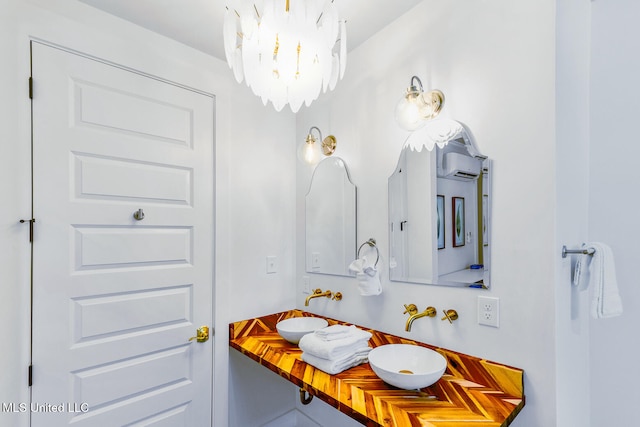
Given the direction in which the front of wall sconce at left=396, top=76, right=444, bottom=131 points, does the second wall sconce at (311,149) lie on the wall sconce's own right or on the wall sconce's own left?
on the wall sconce's own right

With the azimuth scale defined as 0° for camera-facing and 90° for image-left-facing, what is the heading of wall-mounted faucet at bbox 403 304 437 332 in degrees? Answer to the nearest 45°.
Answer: approximately 45°

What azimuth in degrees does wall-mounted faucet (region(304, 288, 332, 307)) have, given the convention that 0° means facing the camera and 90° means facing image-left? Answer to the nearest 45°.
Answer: approximately 45°

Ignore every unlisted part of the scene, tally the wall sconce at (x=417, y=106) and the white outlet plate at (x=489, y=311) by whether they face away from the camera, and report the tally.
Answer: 0

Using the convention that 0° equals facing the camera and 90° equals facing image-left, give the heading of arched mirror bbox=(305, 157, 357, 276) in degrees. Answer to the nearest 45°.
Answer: approximately 45°

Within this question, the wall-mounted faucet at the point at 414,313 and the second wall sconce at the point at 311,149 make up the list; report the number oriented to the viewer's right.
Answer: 0
